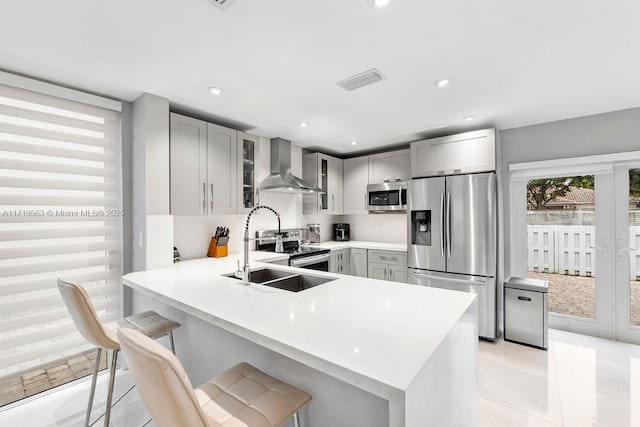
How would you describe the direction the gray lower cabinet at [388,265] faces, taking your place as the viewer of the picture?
facing the viewer and to the left of the viewer

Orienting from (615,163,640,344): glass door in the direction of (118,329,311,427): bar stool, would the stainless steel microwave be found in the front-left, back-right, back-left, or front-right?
front-right

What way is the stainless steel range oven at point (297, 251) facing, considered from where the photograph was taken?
facing the viewer and to the right of the viewer

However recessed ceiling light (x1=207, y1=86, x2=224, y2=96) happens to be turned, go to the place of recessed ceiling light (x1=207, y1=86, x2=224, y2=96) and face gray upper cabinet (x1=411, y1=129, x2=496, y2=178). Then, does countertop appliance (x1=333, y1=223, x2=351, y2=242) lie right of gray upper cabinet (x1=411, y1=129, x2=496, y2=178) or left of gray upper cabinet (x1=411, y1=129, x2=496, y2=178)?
left

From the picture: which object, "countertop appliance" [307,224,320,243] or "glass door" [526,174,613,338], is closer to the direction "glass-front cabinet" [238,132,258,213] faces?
the glass door

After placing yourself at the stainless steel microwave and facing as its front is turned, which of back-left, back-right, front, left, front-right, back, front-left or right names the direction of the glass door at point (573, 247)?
back-left

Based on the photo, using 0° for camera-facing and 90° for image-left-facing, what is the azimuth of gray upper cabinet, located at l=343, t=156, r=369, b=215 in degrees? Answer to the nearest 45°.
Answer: approximately 45°

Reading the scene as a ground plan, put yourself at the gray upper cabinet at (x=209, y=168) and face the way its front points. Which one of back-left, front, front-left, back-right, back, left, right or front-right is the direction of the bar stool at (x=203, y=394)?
front-right

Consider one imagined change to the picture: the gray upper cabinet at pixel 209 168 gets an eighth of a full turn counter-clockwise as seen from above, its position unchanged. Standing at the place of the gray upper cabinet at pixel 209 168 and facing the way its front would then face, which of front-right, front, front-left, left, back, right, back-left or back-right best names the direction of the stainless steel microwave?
front

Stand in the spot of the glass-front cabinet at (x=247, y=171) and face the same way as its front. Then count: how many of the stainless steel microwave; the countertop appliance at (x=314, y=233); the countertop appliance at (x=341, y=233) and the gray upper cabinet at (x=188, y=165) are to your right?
1

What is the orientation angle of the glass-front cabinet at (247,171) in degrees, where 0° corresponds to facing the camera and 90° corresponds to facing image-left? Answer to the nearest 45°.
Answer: approximately 315°

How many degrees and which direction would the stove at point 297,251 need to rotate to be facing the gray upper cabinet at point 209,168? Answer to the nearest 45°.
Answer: approximately 90° to its right

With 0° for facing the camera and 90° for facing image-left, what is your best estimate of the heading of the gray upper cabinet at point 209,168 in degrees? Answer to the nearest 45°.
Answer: approximately 315°
